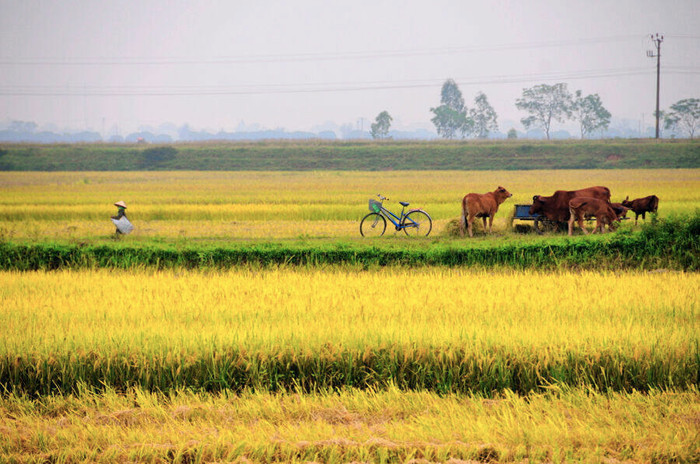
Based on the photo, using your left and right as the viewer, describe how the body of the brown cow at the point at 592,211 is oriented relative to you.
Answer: facing to the right of the viewer

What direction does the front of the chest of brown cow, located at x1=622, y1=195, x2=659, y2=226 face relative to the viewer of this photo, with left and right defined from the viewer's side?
facing to the left of the viewer

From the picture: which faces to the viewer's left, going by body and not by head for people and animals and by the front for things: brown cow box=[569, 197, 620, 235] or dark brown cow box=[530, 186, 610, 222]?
the dark brown cow

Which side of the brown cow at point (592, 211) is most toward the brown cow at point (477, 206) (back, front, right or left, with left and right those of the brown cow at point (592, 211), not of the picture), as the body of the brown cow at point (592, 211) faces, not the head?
back

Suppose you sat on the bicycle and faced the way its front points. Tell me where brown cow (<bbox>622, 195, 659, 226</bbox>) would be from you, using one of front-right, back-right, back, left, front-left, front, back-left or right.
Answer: back

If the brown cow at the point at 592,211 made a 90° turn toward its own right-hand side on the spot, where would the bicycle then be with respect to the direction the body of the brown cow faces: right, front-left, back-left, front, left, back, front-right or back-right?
right

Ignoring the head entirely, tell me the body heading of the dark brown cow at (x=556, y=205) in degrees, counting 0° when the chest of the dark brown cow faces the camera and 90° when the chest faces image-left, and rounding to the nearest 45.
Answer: approximately 90°

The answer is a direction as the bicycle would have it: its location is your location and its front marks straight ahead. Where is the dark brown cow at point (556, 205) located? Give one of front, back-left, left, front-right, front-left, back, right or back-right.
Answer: back

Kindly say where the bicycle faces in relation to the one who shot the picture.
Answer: facing to the left of the viewer

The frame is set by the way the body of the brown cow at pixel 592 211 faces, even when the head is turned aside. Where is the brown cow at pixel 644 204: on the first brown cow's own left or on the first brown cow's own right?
on the first brown cow's own left

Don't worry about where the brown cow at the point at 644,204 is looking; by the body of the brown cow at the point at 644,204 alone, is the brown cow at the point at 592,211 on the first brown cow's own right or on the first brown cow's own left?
on the first brown cow's own left

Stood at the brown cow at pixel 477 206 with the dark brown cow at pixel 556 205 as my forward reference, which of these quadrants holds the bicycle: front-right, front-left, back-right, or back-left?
back-left

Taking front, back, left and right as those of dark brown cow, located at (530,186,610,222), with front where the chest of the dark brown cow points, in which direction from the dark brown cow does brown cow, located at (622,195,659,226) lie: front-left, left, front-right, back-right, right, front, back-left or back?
back-right
